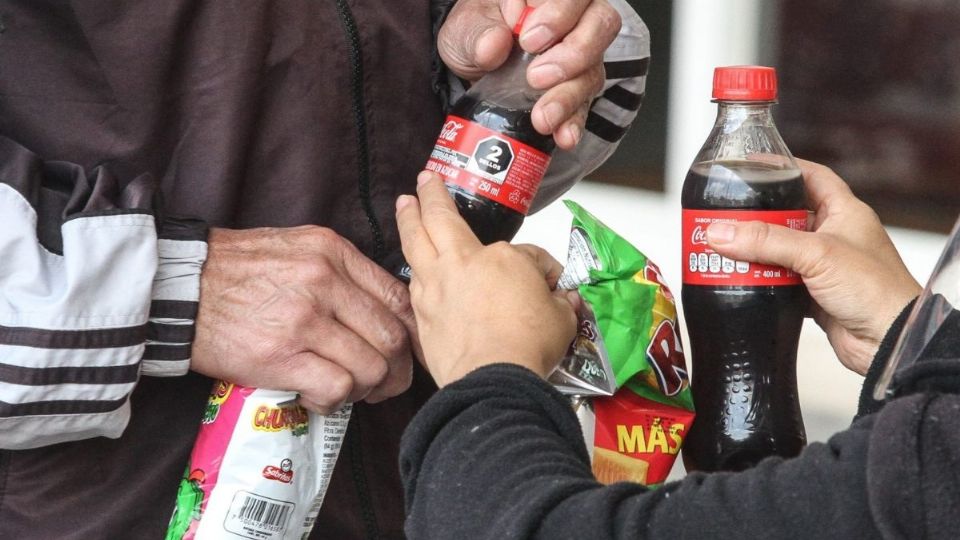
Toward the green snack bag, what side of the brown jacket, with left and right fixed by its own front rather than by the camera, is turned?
front

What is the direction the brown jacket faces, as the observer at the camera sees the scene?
facing the viewer and to the right of the viewer

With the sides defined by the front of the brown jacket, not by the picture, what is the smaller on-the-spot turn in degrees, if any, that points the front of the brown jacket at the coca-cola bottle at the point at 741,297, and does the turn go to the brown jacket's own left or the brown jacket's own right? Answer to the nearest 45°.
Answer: approximately 45° to the brown jacket's own left
